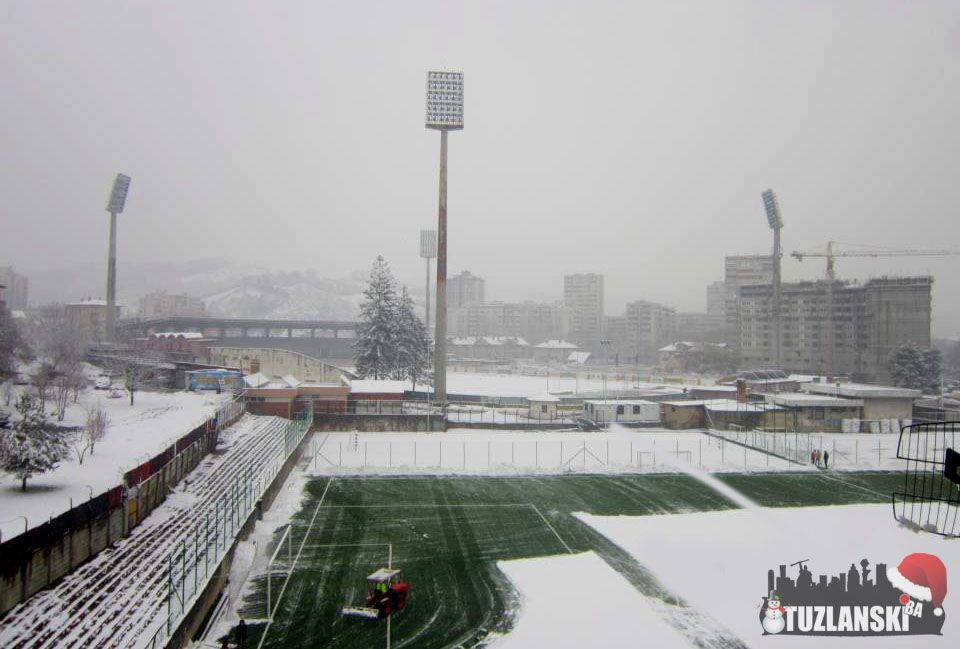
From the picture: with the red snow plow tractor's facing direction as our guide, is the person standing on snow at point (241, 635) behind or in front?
in front

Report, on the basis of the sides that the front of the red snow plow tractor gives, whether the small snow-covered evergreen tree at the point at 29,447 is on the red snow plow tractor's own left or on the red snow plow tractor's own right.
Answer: on the red snow plow tractor's own right

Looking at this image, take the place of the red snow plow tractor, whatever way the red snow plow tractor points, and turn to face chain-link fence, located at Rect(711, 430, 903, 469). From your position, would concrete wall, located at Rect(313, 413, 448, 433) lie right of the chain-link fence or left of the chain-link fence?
left

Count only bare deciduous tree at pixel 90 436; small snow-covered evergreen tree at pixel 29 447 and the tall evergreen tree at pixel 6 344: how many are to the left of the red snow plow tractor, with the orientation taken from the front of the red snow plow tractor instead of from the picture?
0

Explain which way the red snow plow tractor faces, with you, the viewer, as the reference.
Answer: facing the viewer and to the left of the viewer

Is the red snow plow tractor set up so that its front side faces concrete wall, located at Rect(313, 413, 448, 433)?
no

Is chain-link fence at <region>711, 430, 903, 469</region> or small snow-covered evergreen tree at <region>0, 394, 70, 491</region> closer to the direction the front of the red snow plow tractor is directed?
the small snow-covered evergreen tree

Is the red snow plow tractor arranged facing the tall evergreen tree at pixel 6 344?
no

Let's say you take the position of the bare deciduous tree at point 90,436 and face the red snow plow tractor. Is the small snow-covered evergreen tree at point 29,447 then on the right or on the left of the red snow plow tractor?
right

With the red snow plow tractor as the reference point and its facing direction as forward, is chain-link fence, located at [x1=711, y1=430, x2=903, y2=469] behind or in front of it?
behind

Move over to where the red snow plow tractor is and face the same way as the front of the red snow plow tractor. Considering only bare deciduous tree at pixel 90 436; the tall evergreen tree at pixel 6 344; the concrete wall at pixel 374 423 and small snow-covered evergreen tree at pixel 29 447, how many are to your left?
0

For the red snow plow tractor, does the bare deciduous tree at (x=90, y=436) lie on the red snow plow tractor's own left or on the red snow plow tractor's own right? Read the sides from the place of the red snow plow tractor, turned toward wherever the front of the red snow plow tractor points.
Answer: on the red snow plow tractor's own right
